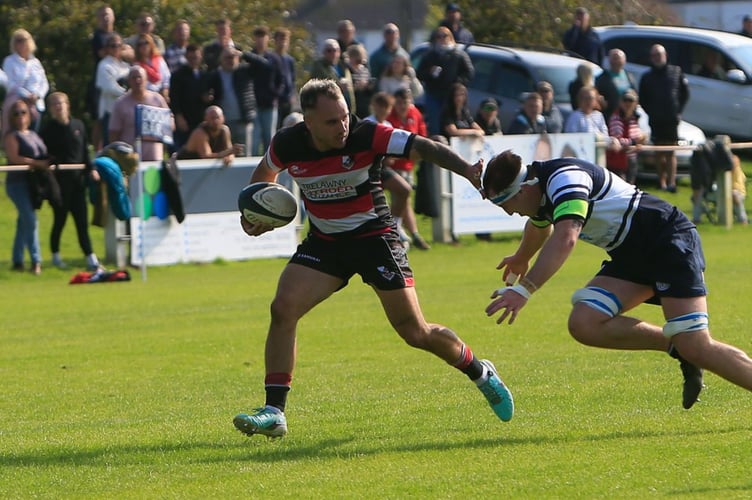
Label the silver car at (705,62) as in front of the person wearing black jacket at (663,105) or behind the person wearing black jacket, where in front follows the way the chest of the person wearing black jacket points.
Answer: behind

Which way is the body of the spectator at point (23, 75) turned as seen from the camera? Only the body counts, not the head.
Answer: toward the camera

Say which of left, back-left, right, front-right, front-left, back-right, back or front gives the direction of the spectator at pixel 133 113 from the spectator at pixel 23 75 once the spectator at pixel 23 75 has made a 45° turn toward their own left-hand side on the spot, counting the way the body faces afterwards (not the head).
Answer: front

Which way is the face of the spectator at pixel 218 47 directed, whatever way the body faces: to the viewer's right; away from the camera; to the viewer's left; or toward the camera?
toward the camera

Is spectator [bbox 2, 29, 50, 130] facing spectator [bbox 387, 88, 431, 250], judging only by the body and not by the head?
no

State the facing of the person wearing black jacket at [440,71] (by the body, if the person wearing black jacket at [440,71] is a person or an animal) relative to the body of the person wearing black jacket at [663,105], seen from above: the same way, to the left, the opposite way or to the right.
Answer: the same way

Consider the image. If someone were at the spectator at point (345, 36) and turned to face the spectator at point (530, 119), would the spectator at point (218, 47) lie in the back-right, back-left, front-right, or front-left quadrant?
back-right

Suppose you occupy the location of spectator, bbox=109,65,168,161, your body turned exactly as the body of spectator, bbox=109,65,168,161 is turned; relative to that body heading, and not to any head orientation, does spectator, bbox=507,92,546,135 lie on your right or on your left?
on your left

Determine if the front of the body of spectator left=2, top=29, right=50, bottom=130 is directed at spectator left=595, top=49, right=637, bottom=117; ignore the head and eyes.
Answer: no

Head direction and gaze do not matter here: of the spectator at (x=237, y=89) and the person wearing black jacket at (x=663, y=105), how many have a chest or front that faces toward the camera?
2

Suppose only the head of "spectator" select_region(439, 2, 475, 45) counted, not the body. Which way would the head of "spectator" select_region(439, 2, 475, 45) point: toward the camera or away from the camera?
toward the camera

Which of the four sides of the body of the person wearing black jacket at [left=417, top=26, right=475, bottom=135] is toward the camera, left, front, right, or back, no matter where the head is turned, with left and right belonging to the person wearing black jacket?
front

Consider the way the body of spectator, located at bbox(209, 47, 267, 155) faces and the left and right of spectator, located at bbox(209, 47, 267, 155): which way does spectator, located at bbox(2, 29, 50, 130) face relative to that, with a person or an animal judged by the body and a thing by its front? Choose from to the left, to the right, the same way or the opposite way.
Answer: the same way
